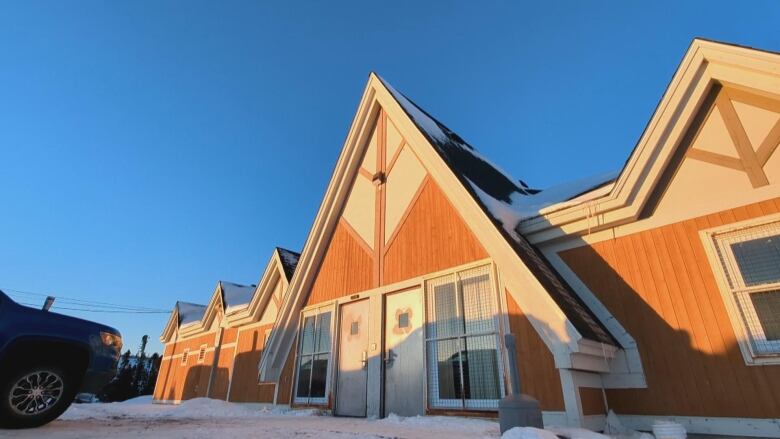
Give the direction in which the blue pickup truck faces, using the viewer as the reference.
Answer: facing to the right of the viewer
